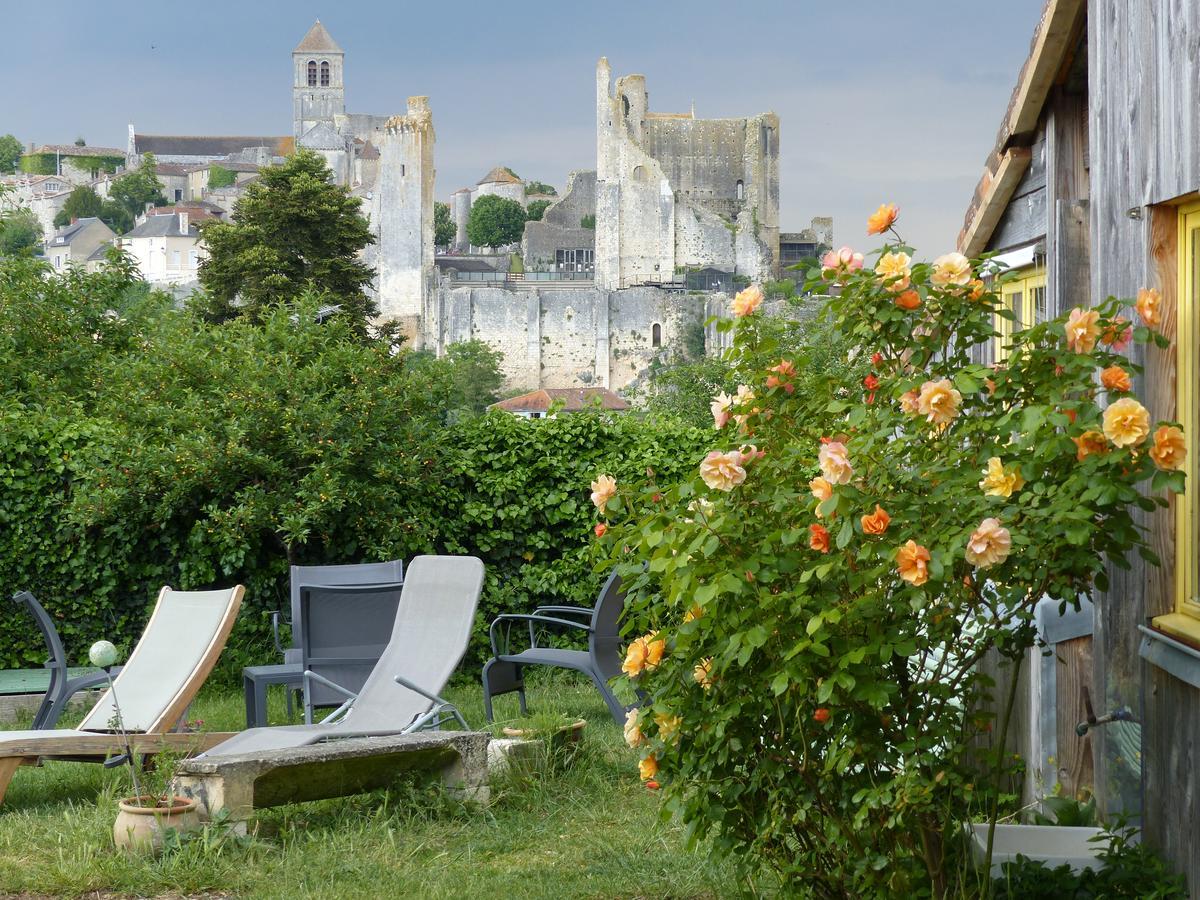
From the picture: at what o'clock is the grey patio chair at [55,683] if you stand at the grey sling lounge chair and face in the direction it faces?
The grey patio chair is roughly at 2 o'clock from the grey sling lounge chair.

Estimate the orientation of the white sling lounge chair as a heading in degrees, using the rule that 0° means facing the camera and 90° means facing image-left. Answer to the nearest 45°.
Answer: approximately 45°

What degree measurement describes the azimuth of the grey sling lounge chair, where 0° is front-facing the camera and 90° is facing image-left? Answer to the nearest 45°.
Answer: approximately 45°
